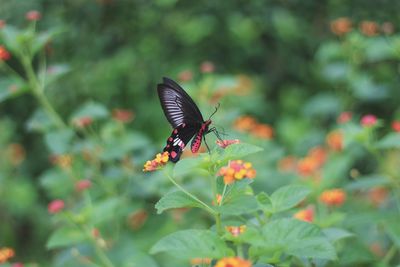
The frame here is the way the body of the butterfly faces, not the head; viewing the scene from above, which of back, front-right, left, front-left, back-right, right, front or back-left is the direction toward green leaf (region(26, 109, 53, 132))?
back-left

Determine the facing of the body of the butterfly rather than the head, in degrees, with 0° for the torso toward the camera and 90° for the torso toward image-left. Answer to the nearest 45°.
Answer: approximately 270°

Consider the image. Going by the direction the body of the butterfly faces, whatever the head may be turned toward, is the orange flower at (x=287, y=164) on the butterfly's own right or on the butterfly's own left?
on the butterfly's own left
